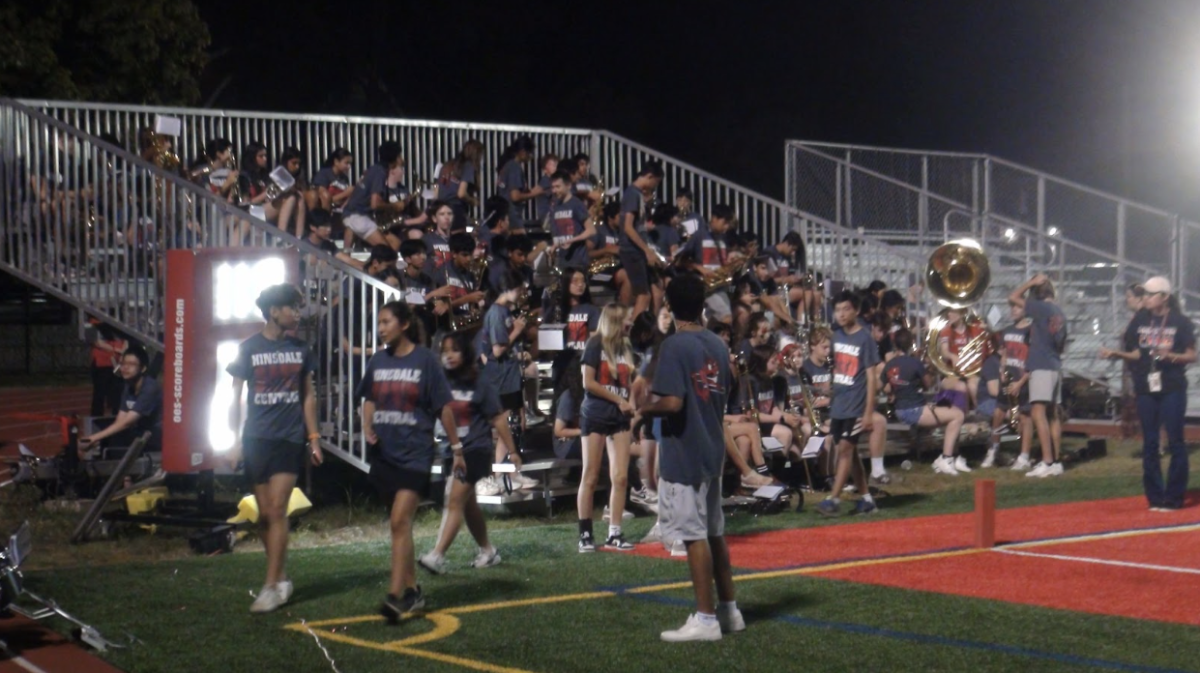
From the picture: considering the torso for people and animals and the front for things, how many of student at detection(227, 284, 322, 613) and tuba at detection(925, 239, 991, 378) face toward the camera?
2

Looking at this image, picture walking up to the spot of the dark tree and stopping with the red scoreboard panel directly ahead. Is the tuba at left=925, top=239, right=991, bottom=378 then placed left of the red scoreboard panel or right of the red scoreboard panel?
left

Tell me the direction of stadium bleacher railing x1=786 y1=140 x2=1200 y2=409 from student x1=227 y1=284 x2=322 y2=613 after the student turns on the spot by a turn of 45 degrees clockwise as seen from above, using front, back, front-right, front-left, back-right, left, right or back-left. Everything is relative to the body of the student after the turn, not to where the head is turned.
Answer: back

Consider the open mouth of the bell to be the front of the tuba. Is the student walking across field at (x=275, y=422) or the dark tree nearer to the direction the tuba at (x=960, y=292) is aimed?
the student walking across field

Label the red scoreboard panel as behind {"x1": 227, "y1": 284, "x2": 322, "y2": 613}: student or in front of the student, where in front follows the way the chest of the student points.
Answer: behind

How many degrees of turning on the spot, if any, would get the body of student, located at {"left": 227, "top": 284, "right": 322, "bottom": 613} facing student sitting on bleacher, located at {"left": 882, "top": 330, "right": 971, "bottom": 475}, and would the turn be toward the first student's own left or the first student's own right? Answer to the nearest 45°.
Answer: approximately 135° to the first student's own left

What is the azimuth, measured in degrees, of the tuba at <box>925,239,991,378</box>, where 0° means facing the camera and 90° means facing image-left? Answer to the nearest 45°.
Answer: approximately 0°
